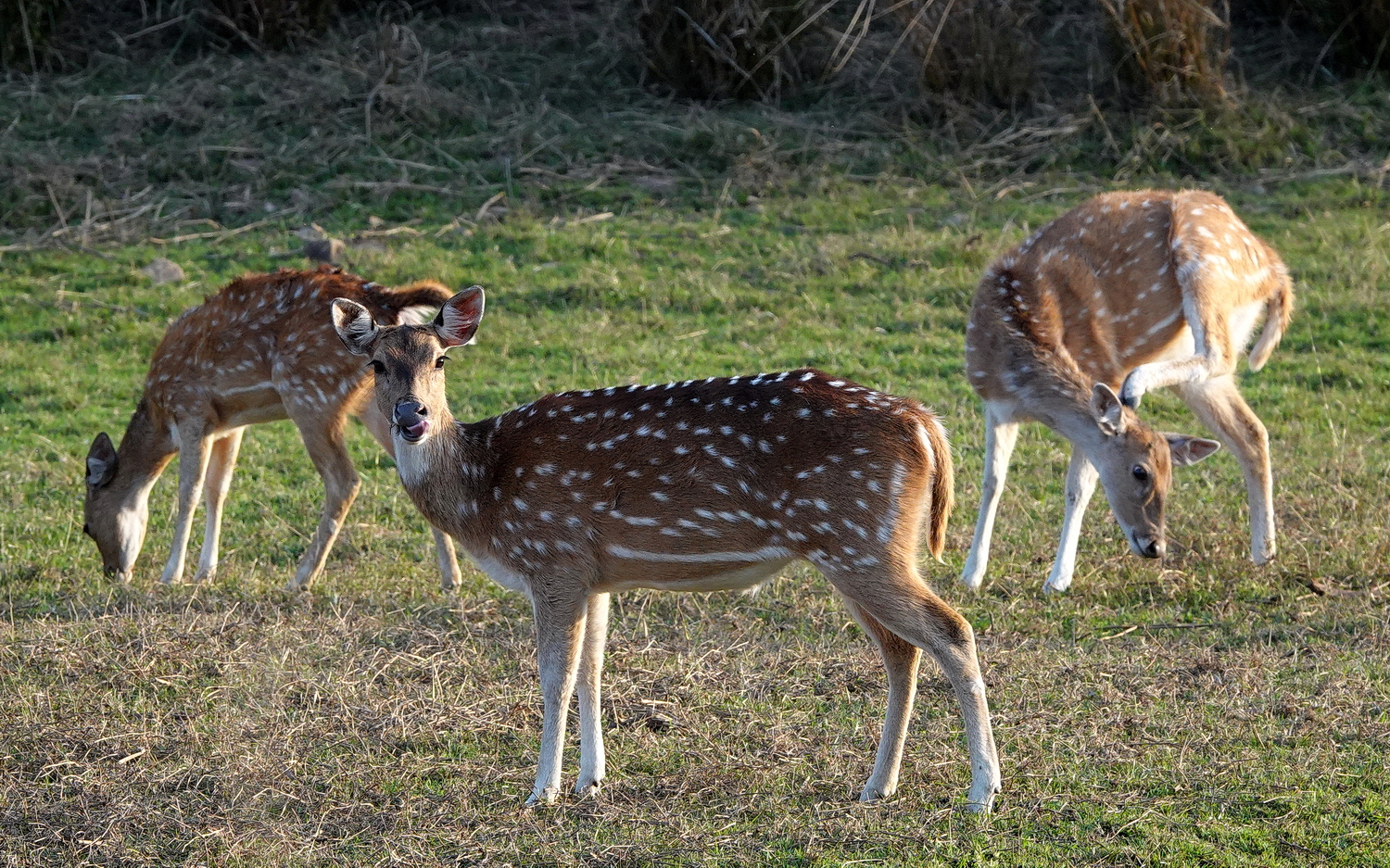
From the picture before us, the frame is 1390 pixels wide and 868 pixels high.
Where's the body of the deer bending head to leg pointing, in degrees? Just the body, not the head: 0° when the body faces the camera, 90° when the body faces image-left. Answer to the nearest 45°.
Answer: approximately 90°

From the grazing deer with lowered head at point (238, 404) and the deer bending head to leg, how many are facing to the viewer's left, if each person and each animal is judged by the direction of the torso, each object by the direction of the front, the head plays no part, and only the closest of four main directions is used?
2

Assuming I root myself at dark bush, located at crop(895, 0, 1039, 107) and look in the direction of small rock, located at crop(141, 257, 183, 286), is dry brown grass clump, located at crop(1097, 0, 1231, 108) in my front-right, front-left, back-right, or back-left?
back-left

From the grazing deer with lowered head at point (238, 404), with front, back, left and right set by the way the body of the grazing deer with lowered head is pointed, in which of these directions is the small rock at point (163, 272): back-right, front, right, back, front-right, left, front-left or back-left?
right

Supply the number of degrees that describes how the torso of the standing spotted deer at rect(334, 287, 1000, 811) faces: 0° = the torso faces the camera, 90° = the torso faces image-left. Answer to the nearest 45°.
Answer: approximately 90°

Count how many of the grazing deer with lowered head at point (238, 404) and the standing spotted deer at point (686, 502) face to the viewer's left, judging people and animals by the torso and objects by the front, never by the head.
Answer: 2

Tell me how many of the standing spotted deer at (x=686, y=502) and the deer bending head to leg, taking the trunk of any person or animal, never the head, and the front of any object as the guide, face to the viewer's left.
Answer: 2

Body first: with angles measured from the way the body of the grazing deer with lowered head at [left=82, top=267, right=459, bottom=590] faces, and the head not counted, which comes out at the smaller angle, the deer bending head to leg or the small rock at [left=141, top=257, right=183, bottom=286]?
the small rock

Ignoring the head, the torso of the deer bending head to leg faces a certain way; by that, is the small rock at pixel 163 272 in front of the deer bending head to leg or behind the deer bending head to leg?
in front

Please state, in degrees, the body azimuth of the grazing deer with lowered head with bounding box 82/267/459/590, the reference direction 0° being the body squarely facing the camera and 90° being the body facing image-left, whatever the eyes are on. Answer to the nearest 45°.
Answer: approximately 90°
